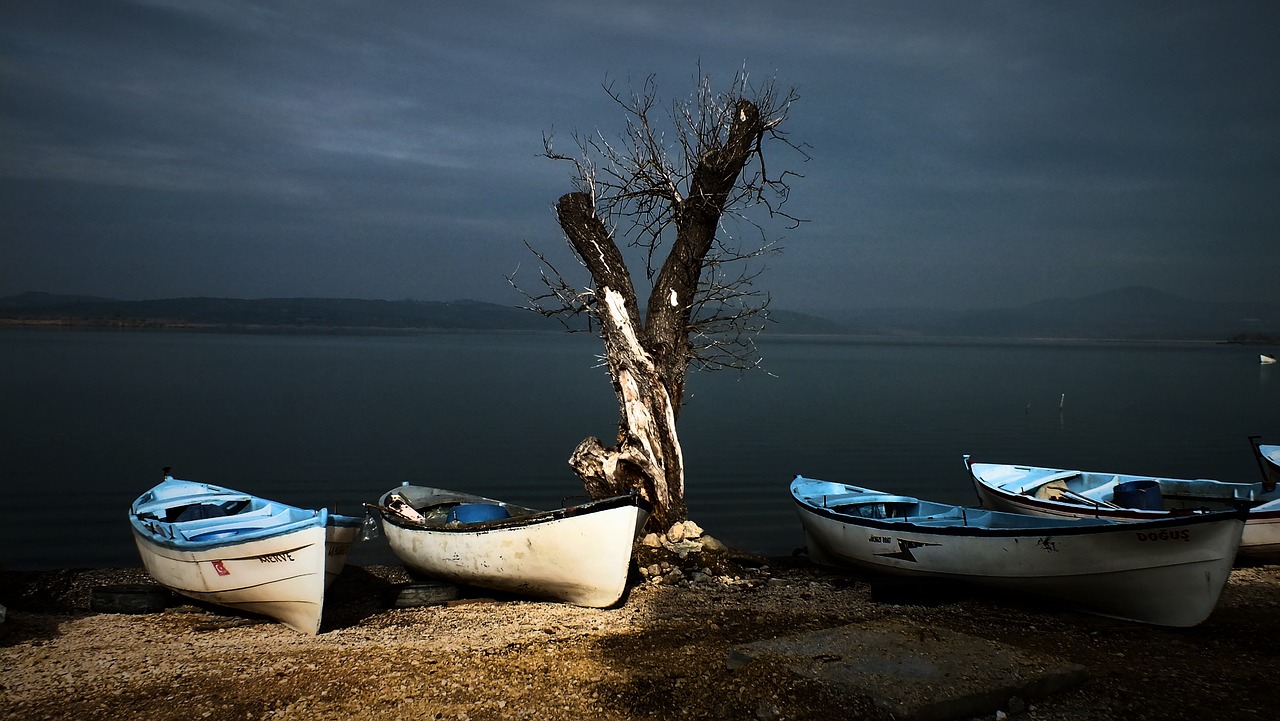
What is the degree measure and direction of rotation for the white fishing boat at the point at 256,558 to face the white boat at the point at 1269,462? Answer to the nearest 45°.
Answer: approximately 45° to its left

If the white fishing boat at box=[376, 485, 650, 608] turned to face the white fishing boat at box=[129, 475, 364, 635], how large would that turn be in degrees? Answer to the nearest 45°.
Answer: approximately 135° to its right

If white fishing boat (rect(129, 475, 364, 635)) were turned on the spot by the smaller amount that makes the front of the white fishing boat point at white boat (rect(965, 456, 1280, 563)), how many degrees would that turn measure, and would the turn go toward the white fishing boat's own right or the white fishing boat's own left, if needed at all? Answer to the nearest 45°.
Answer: approximately 45° to the white fishing boat's own left

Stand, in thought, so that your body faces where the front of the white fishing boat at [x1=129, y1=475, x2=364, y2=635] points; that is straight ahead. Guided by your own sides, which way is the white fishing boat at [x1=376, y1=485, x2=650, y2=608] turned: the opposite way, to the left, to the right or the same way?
the same way

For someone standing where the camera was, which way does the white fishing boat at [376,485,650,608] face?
facing the viewer and to the right of the viewer

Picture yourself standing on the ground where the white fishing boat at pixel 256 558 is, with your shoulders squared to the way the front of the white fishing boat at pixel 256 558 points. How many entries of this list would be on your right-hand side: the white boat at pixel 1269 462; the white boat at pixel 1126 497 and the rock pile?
0

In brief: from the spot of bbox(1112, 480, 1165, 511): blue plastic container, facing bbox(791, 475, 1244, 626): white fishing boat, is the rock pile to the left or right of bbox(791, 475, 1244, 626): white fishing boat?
right

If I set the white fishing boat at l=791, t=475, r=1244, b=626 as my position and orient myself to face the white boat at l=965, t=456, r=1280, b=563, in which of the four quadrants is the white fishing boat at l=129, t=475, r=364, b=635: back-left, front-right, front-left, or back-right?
back-left

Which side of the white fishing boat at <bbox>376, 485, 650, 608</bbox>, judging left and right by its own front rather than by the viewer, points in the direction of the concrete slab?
front

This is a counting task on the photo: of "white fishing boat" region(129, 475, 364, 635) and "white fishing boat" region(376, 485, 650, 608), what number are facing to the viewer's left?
0

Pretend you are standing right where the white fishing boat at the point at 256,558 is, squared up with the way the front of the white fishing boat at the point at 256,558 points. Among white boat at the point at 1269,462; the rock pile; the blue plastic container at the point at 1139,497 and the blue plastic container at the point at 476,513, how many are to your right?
0

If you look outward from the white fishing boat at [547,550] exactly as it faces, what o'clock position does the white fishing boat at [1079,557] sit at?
the white fishing boat at [1079,557] is roughly at 11 o'clock from the white fishing boat at [547,550].

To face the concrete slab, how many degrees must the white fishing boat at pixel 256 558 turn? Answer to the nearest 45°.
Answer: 0° — it already faces it

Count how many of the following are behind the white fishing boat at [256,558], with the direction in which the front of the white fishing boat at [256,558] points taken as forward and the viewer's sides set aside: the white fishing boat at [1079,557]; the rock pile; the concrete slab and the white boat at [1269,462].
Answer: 0
